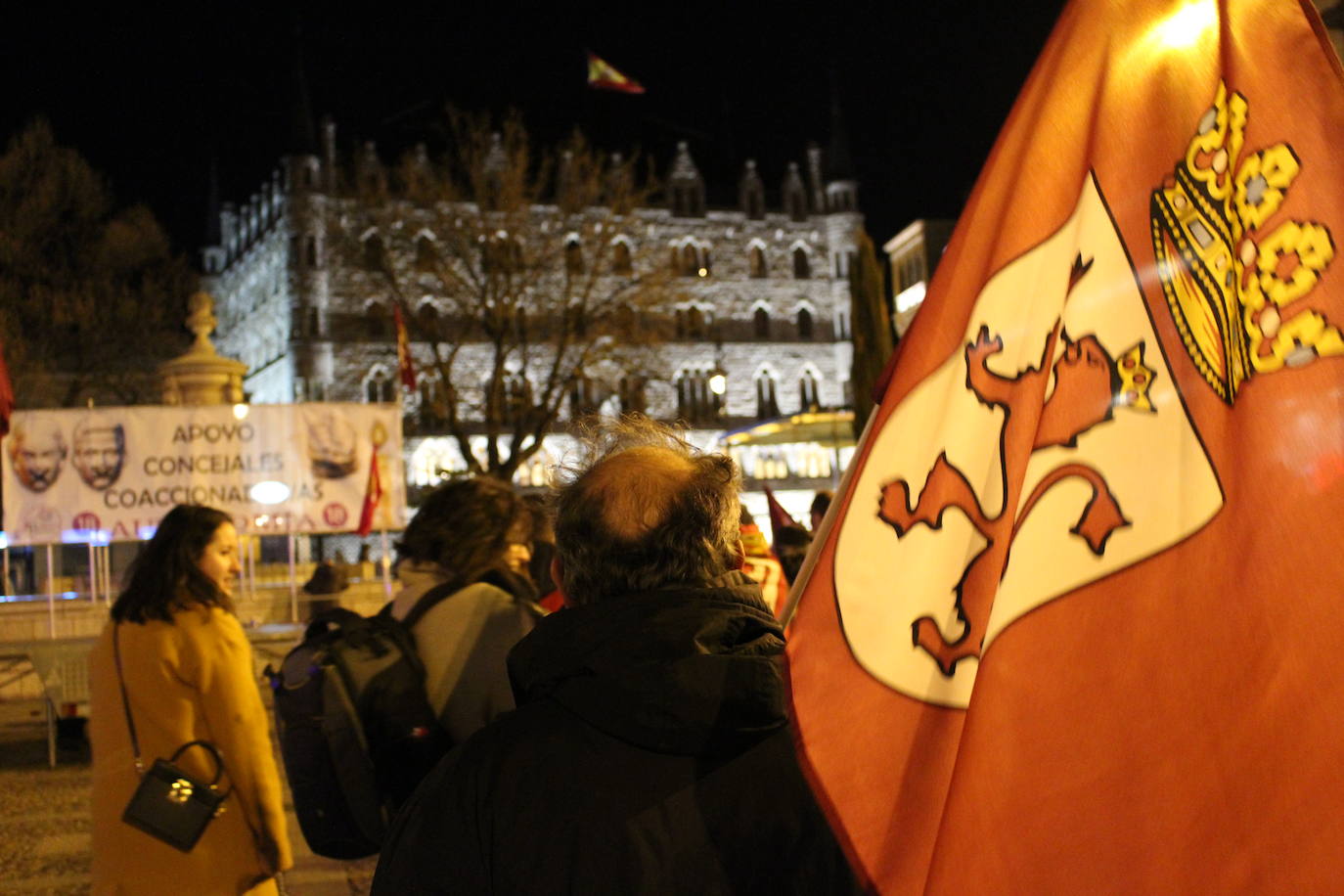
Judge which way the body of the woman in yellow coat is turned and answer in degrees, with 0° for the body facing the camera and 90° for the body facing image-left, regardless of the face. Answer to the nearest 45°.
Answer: approximately 225°

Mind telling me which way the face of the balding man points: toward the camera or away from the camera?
away from the camera

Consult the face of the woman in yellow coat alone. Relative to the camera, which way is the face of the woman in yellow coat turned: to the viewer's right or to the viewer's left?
to the viewer's right

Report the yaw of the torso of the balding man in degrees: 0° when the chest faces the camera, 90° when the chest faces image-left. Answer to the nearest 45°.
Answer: approximately 180°

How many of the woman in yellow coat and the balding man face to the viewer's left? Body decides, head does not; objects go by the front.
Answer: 0

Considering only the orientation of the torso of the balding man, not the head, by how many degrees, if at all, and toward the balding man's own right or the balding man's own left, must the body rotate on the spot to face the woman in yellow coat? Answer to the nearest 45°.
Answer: approximately 45° to the balding man's own left

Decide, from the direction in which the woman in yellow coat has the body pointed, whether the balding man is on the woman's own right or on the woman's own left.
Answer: on the woman's own right

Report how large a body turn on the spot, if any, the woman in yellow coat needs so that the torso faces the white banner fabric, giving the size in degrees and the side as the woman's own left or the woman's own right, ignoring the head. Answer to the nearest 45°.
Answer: approximately 45° to the woman's own left

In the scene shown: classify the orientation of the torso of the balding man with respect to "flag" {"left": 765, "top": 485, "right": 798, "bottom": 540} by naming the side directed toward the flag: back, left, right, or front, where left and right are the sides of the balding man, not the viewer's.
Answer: front
